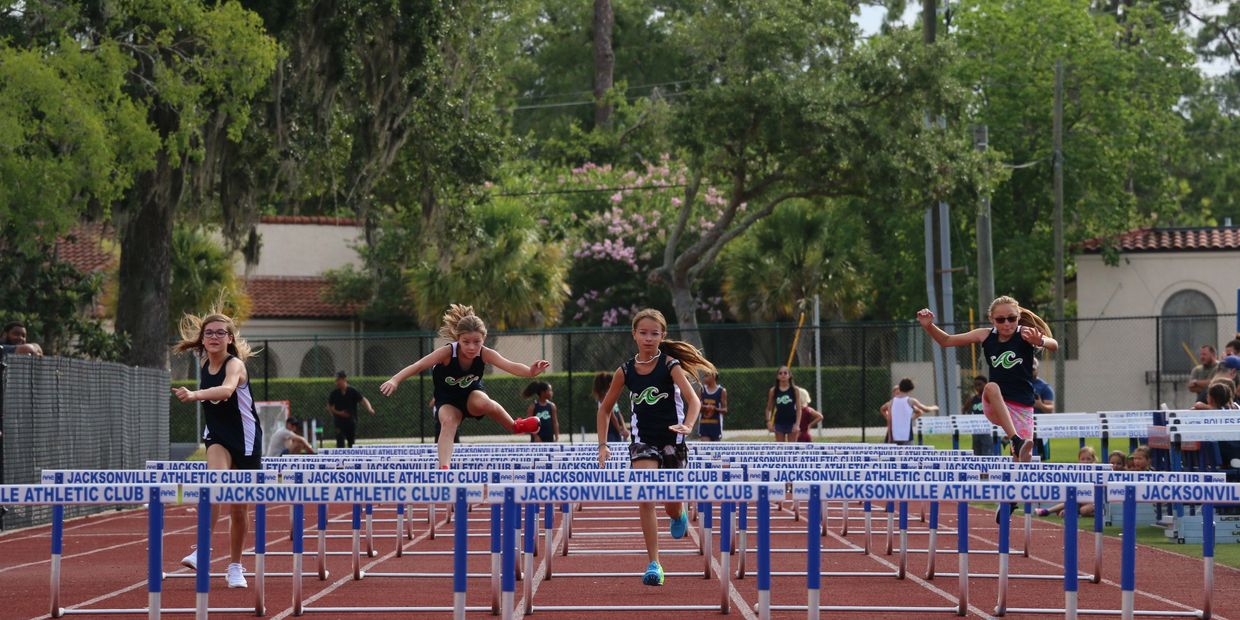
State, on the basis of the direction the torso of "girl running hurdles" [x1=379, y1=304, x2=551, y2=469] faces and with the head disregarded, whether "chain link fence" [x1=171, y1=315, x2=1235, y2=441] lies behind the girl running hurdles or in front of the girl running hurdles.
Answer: behind

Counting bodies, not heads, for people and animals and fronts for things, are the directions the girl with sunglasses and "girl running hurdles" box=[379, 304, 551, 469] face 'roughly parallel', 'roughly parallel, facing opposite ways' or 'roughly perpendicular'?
roughly parallel

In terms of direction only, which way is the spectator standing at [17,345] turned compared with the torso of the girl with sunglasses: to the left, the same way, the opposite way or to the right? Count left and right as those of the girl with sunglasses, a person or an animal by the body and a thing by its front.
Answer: to the left

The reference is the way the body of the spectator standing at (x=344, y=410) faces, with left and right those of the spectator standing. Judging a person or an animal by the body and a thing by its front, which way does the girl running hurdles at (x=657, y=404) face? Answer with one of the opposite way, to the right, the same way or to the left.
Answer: the same way

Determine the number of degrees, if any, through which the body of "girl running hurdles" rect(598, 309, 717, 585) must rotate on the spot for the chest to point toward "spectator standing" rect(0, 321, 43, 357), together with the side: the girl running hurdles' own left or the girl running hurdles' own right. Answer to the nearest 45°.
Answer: approximately 135° to the girl running hurdles' own right

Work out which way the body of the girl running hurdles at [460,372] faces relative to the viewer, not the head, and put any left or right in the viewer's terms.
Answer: facing the viewer

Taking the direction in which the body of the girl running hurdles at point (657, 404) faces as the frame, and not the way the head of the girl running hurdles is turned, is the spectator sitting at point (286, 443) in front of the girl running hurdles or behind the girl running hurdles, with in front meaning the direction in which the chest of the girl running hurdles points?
behind

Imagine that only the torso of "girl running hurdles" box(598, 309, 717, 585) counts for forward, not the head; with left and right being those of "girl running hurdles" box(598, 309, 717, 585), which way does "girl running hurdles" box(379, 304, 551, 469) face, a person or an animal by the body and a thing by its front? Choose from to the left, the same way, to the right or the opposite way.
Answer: the same way

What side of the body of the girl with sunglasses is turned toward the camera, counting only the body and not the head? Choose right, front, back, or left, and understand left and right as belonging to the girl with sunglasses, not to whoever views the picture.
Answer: front

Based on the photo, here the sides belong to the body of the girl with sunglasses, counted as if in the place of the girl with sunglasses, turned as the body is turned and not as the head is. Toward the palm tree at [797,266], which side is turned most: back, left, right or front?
back

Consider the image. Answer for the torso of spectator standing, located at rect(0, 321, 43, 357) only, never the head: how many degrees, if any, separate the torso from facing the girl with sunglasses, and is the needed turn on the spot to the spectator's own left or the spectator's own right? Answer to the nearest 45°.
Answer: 0° — they already face them

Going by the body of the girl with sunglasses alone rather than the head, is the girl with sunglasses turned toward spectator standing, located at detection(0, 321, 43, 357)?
no

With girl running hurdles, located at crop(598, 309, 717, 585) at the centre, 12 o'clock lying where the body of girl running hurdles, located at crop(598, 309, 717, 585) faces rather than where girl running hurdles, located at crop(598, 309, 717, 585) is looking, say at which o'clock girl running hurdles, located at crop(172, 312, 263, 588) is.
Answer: girl running hurdles, located at crop(172, 312, 263, 588) is roughly at 3 o'clock from girl running hurdles, located at crop(598, 309, 717, 585).

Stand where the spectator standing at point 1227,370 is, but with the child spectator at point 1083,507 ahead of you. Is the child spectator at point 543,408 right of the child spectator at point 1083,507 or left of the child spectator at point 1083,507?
right

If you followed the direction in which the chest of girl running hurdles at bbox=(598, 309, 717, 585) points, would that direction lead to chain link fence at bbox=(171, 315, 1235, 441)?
no

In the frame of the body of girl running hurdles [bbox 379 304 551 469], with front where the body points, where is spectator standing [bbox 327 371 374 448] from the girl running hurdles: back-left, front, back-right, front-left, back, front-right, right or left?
back

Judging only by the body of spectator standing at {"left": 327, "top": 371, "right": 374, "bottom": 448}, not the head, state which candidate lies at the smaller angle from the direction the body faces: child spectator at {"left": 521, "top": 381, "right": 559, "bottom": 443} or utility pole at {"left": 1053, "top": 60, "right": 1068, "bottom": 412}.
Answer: the child spectator

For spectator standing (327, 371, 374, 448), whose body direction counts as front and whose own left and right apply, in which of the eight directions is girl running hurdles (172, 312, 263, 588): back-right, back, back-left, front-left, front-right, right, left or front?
front

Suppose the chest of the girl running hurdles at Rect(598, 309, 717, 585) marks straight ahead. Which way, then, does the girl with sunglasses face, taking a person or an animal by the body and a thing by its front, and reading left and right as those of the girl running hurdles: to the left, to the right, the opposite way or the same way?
the same way

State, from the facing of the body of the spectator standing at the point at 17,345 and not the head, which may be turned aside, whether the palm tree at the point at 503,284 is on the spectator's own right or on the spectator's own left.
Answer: on the spectator's own left

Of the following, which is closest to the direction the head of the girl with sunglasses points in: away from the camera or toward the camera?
toward the camera
